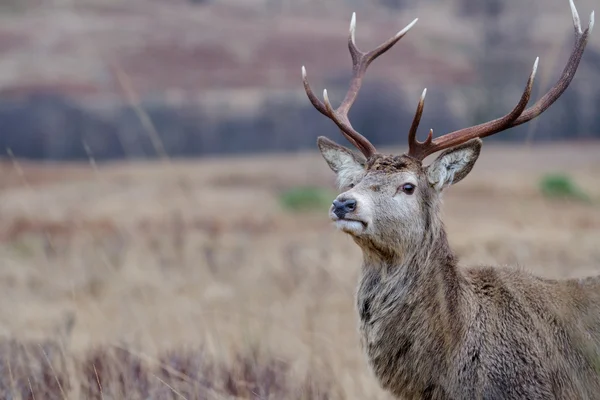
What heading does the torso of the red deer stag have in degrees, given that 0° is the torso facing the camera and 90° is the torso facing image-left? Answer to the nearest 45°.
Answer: approximately 45°
